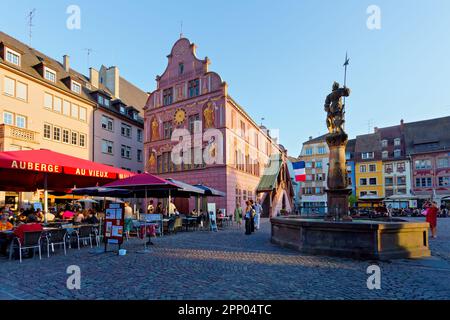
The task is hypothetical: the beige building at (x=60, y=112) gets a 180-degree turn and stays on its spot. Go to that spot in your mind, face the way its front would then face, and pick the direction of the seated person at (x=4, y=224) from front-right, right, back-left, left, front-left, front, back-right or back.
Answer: back-left

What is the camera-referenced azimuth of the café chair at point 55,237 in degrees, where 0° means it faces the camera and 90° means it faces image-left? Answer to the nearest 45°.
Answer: approximately 180°

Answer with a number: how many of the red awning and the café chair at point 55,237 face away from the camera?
1

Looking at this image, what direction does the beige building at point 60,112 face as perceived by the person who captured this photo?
facing the viewer and to the right of the viewer

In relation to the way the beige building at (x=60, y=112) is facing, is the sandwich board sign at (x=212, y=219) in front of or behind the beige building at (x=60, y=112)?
in front

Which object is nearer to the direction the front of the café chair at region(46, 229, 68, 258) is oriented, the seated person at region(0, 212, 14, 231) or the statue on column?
the seated person

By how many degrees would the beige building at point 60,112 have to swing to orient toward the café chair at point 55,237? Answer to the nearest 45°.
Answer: approximately 45° to its right

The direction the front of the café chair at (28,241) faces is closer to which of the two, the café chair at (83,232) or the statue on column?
the café chair

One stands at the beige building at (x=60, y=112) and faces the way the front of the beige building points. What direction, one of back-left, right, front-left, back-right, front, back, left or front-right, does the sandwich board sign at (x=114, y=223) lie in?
front-right
